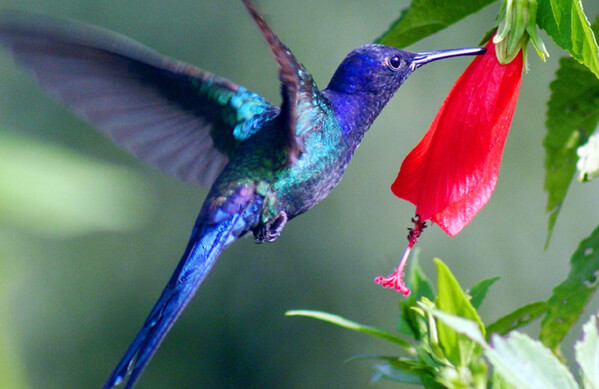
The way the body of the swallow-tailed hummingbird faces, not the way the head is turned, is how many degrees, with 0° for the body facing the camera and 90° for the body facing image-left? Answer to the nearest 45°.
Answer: approximately 270°

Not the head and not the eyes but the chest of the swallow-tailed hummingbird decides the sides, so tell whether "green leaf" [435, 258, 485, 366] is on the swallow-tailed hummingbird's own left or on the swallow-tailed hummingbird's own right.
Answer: on the swallow-tailed hummingbird's own right

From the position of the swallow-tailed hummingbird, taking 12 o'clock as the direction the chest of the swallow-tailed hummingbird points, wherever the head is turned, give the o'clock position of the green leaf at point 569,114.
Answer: The green leaf is roughly at 1 o'clock from the swallow-tailed hummingbird.

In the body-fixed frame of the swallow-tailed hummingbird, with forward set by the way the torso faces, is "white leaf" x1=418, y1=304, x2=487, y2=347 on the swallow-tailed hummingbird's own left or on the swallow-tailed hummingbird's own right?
on the swallow-tailed hummingbird's own right
